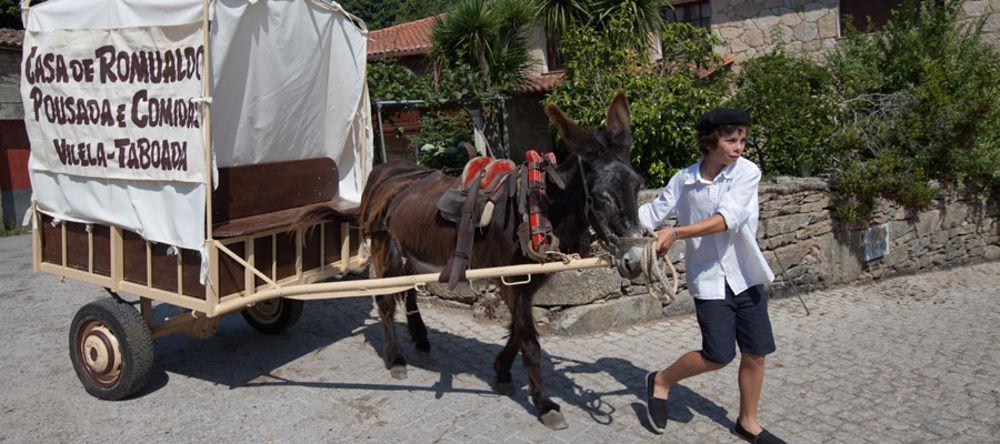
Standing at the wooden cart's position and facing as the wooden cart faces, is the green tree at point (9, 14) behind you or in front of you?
behind

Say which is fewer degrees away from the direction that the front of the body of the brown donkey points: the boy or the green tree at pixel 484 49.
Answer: the boy

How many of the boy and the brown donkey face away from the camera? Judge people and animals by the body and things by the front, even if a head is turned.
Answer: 0

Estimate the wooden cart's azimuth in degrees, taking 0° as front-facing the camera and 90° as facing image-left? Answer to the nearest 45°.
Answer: approximately 315°

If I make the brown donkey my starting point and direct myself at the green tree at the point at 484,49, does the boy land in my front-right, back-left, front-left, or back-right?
back-right

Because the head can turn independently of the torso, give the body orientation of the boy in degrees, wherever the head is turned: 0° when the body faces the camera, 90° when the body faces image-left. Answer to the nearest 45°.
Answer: approximately 315°
